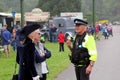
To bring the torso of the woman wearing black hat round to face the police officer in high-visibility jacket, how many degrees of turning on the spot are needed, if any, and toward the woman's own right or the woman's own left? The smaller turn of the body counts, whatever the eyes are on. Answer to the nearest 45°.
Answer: approximately 45° to the woman's own left

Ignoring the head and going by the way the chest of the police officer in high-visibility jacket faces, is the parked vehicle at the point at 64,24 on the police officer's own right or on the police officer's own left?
on the police officer's own right

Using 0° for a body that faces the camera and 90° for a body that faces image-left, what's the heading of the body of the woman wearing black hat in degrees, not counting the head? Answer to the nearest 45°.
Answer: approximately 270°

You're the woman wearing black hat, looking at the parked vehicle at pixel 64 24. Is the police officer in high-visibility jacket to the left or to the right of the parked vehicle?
right

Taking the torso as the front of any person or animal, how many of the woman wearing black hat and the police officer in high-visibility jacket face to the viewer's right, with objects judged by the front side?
1

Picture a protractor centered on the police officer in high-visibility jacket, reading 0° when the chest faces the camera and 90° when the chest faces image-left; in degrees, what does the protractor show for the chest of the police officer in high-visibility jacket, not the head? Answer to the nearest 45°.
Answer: approximately 45°

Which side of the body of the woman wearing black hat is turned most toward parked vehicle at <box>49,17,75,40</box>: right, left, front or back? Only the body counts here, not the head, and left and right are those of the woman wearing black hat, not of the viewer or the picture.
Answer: left

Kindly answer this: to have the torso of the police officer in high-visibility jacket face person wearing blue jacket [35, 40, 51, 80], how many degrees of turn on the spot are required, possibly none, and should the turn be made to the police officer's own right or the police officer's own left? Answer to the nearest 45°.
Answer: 0° — they already face them

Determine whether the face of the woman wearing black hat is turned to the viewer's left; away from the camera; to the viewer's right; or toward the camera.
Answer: to the viewer's right
